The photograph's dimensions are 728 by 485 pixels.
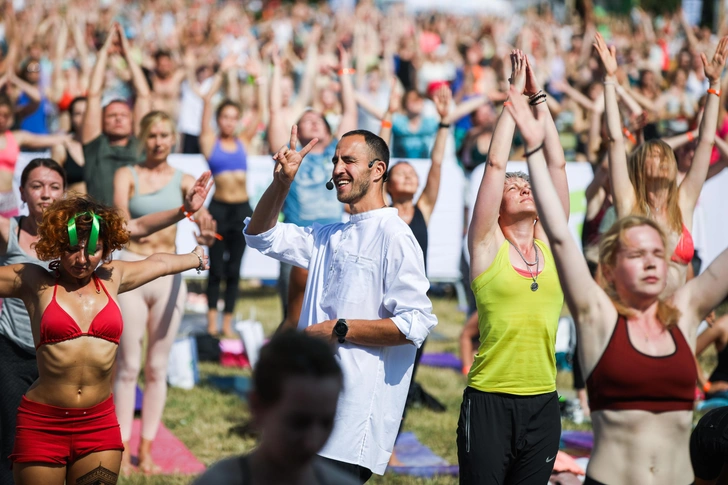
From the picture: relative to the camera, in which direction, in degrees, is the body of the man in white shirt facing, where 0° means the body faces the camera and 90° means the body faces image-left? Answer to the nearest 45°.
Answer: approximately 45°

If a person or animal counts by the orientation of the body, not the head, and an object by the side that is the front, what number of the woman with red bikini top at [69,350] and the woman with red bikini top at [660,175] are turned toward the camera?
2

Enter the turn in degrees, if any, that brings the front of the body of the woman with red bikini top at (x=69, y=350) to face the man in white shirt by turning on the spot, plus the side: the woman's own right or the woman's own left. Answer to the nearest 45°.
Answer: approximately 90° to the woman's own left

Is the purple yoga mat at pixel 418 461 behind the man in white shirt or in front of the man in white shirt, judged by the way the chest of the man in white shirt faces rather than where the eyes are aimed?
behind

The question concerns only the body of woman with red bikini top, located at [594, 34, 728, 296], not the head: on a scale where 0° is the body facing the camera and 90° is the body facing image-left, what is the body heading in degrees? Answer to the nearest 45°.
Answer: approximately 0°

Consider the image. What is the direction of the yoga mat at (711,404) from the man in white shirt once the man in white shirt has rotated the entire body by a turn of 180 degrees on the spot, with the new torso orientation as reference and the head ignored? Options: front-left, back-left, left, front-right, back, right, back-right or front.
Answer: front

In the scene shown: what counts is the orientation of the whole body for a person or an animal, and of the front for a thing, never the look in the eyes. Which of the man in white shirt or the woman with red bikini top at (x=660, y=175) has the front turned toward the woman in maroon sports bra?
the woman with red bikini top
